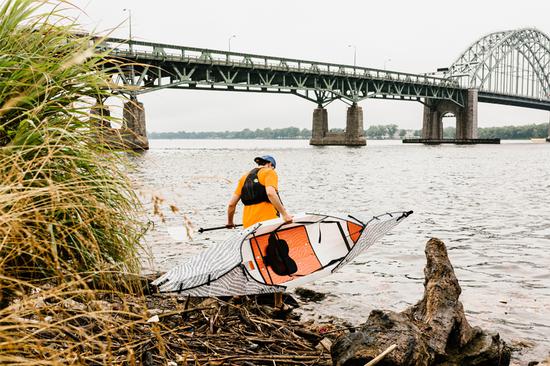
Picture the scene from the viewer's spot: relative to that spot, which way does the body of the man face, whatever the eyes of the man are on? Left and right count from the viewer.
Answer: facing away from the viewer and to the right of the viewer

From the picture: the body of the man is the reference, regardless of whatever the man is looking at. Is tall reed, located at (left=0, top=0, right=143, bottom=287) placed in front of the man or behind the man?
behind

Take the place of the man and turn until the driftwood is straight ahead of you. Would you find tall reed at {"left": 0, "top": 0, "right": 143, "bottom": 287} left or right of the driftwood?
right

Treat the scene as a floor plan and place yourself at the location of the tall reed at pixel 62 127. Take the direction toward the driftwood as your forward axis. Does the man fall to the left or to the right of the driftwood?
left

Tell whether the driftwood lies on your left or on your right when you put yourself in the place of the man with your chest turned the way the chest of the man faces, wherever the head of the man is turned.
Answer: on your right
